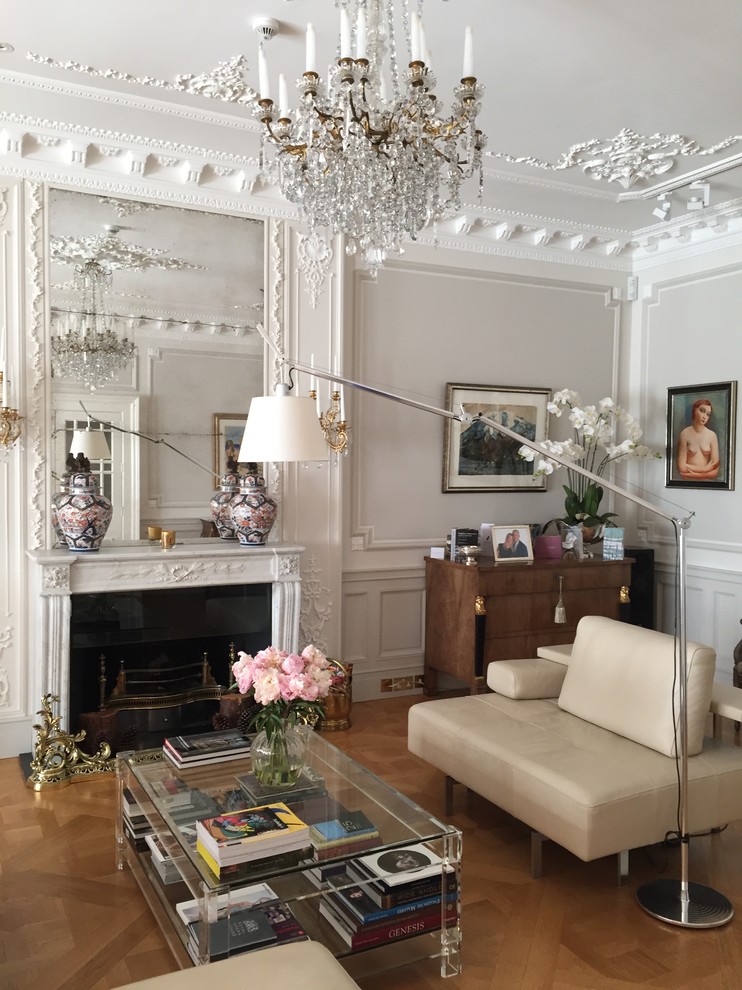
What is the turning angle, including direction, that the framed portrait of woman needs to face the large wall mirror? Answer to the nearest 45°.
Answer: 0° — it already faces it

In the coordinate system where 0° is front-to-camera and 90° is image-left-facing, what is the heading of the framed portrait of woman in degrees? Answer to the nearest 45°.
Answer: approximately 45°

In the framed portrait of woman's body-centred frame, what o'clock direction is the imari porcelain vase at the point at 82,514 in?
The imari porcelain vase is roughly at 12 o'clock from the framed portrait of woman.

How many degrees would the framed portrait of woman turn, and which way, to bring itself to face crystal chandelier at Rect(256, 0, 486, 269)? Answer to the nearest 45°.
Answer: approximately 45° to its left

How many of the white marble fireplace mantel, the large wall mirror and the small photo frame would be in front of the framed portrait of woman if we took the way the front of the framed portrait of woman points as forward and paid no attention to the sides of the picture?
3

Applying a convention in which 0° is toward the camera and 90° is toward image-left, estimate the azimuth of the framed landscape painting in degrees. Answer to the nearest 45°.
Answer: approximately 315°

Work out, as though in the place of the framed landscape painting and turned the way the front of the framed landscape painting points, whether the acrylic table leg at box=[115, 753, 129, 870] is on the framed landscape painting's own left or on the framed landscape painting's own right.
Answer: on the framed landscape painting's own right

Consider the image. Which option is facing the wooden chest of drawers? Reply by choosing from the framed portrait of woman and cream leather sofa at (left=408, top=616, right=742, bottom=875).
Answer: the framed portrait of woman

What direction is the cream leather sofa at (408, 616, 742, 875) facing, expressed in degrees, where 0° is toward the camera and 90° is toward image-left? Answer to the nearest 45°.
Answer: approximately 45°

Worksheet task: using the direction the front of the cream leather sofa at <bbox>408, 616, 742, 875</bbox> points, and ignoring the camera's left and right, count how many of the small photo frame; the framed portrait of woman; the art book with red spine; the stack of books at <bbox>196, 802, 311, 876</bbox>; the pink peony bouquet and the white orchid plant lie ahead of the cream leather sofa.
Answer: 3
